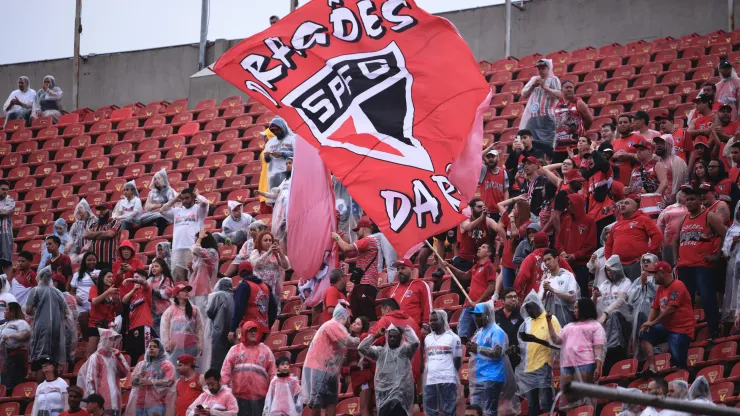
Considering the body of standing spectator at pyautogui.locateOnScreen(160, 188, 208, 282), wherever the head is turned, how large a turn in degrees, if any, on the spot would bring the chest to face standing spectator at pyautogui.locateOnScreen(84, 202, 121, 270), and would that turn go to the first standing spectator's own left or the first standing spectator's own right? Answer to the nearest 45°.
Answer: approximately 135° to the first standing spectator's own right

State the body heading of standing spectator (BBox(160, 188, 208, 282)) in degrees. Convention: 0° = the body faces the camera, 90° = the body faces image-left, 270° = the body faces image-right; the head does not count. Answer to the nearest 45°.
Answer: approximately 0°

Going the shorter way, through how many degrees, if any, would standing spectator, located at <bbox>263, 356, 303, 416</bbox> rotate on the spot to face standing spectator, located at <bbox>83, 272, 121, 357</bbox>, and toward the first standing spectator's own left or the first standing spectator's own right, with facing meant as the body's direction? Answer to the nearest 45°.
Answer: approximately 135° to the first standing spectator's own right

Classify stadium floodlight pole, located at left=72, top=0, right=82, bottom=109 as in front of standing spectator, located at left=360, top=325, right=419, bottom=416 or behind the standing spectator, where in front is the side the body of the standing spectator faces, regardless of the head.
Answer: behind

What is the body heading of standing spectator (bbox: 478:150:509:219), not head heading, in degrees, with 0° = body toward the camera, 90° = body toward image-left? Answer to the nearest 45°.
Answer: approximately 0°

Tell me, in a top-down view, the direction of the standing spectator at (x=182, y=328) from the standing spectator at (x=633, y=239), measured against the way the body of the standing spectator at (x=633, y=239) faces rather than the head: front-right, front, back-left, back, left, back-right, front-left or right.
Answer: front-right

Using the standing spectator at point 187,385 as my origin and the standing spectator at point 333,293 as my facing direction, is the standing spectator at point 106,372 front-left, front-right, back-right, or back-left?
back-left

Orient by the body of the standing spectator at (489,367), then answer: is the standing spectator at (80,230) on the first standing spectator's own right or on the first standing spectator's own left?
on the first standing spectator's own right

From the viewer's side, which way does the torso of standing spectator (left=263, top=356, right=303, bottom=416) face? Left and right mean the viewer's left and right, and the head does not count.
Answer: facing the viewer

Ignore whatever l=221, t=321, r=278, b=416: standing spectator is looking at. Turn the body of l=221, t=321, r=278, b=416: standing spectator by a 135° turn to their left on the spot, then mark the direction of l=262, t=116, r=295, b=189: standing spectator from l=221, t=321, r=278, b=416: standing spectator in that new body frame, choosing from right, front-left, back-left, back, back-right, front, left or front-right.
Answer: front-left
